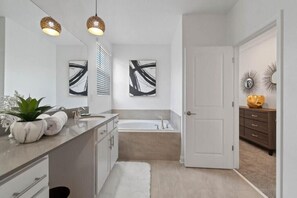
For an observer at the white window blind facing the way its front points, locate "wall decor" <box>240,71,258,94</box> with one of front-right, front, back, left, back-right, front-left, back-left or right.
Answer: front

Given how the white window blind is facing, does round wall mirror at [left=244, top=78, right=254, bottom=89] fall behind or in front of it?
in front

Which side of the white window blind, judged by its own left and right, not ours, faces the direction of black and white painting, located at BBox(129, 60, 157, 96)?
front

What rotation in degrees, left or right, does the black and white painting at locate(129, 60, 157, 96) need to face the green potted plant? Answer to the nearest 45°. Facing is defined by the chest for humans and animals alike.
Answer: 0° — it already faces it

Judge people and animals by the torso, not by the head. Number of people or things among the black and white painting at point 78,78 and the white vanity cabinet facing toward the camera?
1

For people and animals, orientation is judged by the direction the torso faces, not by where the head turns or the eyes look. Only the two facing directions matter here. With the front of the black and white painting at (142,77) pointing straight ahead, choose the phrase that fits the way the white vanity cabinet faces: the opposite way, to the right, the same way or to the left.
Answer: to the left

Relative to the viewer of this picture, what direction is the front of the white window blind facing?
facing to the right of the viewer

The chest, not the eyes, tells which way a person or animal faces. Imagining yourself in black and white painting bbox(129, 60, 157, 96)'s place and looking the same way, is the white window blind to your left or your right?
on your right

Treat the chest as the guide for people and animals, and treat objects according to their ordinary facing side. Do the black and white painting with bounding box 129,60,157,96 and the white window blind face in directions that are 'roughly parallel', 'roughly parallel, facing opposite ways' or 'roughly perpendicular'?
roughly perpendicular

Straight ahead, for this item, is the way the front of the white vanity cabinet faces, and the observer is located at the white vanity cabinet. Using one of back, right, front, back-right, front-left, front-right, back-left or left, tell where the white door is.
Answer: front

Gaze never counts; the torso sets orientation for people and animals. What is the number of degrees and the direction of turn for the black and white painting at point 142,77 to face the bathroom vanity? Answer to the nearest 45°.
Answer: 0° — it already faces it

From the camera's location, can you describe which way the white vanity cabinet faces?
facing to the right of the viewer
